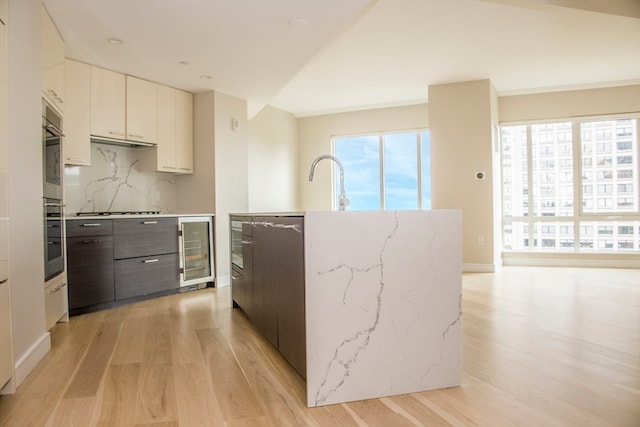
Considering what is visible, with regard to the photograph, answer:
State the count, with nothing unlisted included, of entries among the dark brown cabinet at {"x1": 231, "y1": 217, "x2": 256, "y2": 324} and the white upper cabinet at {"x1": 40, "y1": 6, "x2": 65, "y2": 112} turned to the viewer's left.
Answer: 1

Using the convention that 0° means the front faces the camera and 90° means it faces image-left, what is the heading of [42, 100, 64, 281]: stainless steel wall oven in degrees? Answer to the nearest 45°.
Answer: approximately 270°

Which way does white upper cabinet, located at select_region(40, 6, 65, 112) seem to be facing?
to the viewer's right

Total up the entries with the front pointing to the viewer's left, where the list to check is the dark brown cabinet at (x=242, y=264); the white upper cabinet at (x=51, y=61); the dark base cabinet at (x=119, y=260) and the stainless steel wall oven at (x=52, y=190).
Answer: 1

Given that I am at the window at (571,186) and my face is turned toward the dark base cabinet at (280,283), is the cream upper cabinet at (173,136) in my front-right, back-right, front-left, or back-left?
front-right

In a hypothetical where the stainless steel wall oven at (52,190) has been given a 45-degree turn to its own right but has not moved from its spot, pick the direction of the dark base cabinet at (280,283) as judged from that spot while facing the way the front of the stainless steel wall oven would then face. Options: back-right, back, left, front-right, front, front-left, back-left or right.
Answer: front

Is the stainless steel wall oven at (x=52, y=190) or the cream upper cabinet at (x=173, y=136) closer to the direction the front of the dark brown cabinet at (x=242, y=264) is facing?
the stainless steel wall oven

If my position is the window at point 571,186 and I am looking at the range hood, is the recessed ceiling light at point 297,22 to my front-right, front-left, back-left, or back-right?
front-left

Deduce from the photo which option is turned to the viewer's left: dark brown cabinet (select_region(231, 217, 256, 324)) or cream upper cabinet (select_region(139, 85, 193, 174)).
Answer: the dark brown cabinet

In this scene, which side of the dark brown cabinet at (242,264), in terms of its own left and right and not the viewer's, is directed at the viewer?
left

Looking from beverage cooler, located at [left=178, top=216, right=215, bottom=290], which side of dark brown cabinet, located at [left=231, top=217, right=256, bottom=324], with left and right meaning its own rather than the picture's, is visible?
right

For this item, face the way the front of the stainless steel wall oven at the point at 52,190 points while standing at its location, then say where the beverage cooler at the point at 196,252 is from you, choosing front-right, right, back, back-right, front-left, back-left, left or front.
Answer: front-left

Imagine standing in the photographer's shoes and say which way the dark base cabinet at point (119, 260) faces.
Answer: facing the viewer and to the right of the viewer

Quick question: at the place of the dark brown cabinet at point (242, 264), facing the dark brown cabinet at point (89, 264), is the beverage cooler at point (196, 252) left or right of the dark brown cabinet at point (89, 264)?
right
